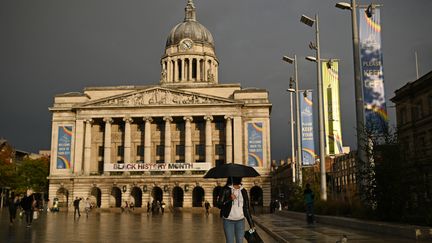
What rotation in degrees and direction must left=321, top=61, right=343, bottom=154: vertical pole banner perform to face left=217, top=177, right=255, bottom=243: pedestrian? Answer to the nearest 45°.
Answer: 0° — it already faces them

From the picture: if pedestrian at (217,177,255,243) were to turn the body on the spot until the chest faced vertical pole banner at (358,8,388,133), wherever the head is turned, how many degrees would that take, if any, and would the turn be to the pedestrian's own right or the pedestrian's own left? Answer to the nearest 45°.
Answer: approximately 135° to the pedestrian's own left

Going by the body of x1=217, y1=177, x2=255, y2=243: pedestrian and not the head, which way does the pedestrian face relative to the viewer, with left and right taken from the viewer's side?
facing the viewer

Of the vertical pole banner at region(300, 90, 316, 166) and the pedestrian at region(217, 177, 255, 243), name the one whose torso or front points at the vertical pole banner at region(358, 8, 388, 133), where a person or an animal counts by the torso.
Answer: the vertical pole banner at region(300, 90, 316, 166)

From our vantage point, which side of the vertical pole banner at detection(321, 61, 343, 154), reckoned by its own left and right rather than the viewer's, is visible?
front

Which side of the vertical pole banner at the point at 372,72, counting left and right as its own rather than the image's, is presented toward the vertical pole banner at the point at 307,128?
back

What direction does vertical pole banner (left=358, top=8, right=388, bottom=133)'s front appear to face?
toward the camera

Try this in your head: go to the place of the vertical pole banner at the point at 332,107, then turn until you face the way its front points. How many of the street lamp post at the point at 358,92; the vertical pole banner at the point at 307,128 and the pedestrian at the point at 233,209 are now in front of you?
2

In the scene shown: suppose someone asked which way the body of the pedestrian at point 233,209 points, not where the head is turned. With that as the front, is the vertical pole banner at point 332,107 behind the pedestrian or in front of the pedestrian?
behind

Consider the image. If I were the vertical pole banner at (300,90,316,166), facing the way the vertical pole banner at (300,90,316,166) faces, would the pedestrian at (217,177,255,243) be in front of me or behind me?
in front

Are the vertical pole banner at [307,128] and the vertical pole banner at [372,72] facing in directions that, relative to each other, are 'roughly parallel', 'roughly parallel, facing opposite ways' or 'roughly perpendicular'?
roughly parallel

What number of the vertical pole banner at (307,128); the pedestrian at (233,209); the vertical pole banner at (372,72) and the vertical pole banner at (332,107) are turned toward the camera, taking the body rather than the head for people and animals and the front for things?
4

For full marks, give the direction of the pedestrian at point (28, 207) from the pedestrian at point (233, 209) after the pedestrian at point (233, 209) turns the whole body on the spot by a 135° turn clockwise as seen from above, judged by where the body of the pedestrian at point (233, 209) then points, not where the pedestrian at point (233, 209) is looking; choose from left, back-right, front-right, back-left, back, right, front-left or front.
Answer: front
